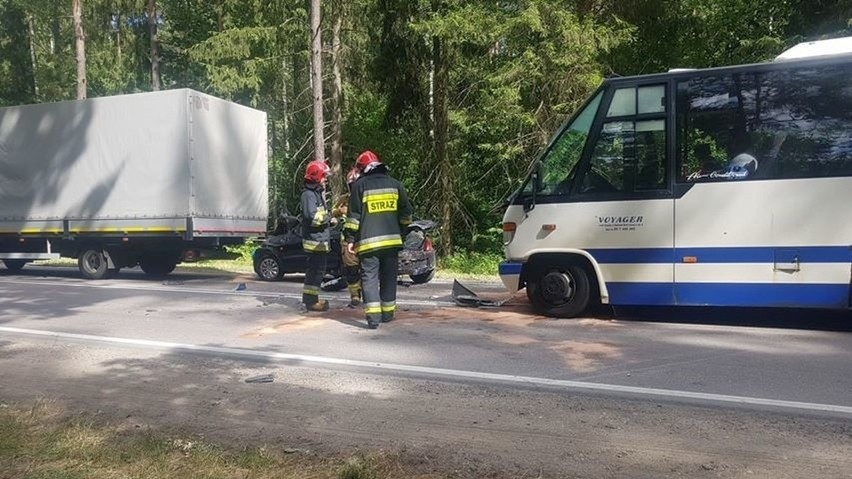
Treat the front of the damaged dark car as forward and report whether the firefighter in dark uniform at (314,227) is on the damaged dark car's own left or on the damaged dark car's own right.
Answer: on the damaged dark car's own left

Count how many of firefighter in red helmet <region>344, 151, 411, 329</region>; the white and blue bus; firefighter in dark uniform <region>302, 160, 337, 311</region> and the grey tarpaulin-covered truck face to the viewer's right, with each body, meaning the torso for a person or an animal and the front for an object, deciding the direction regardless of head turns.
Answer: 1

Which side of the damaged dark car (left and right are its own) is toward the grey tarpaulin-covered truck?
front

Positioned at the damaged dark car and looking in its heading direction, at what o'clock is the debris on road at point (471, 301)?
The debris on road is roughly at 8 o'clock from the damaged dark car.

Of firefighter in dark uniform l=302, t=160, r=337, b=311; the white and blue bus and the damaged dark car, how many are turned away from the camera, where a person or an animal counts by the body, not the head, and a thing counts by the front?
0

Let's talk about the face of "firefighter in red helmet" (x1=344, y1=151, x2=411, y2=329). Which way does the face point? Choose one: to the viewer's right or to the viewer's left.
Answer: to the viewer's left

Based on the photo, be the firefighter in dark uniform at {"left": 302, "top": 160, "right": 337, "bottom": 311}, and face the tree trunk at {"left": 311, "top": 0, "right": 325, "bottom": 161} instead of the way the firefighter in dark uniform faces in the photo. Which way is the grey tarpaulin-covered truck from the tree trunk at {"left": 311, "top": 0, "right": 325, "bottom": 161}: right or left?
left

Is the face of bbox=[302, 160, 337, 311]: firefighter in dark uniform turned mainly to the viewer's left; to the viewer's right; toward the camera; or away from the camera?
to the viewer's right

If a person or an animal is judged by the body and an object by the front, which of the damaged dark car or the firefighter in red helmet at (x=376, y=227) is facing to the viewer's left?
the damaged dark car

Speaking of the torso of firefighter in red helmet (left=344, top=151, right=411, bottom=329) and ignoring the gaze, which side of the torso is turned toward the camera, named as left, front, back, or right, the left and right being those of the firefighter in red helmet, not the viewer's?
back

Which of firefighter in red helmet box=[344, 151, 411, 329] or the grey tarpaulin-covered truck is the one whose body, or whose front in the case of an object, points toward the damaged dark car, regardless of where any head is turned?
the firefighter in red helmet

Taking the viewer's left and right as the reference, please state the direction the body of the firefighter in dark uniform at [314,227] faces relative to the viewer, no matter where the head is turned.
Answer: facing to the right of the viewer

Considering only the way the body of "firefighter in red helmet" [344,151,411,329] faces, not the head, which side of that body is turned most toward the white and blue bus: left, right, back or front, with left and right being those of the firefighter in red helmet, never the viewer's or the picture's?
right

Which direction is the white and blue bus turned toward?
to the viewer's left
